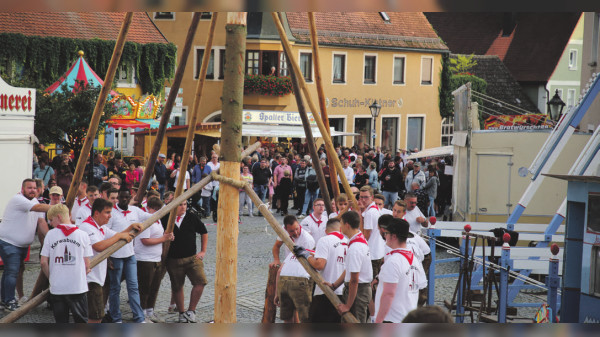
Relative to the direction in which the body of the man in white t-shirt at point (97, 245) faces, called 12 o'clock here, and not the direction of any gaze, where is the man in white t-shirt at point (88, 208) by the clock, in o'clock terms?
the man in white t-shirt at point (88, 208) is roughly at 9 o'clock from the man in white t-shirt at point (97, 245).

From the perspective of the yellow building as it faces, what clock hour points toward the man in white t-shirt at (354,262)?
The man in white t-shirt is roughly at 12 o'clock from the yellow building.

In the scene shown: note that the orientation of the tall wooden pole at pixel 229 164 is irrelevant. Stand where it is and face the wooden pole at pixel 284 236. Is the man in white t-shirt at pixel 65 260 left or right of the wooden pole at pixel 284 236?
right

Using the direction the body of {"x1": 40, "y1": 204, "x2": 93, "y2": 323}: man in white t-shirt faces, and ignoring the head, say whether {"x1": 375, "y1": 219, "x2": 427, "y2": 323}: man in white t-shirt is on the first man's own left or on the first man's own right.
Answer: on the first man's own right

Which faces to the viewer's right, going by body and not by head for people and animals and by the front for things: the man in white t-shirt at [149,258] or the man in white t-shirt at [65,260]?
the man in white t-shirt at [149,258]

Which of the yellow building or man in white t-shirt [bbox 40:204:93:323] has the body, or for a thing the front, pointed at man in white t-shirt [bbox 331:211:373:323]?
the yellow building

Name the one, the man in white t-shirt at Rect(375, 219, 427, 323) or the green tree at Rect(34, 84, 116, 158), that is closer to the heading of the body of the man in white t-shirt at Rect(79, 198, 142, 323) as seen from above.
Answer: the man in white t-shirt

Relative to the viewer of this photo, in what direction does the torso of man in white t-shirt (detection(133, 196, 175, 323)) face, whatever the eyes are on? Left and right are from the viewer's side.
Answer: facing to the right of the viewer

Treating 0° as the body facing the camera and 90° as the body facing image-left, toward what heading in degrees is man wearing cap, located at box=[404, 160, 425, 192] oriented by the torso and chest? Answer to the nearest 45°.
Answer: approximately 45°
